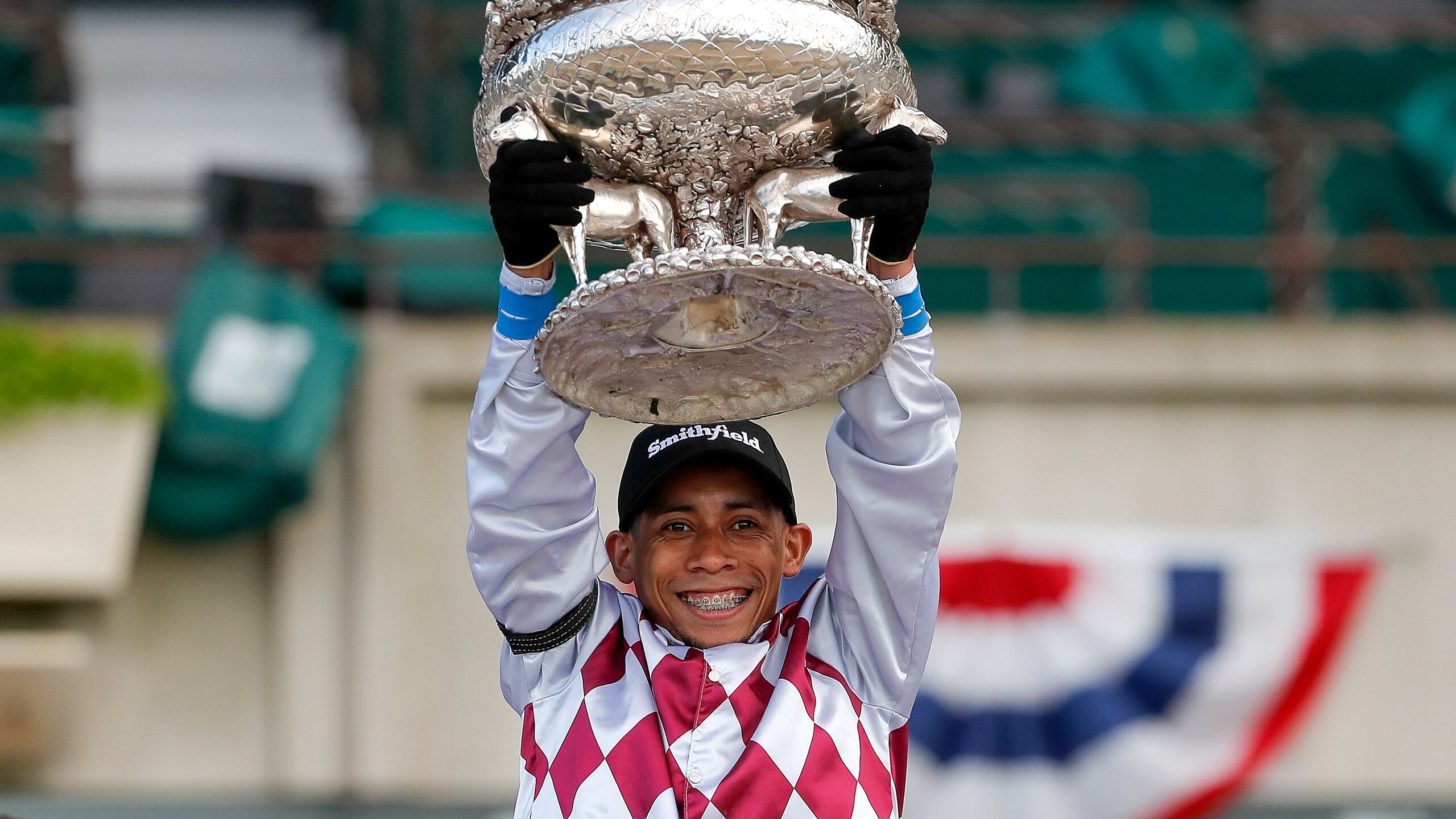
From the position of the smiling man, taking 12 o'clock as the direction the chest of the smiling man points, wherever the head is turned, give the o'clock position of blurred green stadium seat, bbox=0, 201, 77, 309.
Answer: The blurred green stadium seat is roughly at 5 o'clock from the smiling man.

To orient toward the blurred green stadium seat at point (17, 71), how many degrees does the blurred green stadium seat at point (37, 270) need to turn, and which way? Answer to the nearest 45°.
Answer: approximately 180°

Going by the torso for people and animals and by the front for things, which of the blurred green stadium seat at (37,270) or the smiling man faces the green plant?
the blurred green stadium seat

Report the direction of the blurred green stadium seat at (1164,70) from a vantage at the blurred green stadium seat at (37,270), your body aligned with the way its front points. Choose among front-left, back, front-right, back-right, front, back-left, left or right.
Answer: left

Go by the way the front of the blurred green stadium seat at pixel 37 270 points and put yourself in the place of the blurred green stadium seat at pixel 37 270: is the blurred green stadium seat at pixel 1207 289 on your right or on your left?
on your left

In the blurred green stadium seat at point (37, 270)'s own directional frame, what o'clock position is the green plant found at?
The green plant is roughly at 12 o'clock from the blurred green stadium seat.

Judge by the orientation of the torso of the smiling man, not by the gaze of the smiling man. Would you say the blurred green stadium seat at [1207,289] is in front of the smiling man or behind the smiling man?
behind

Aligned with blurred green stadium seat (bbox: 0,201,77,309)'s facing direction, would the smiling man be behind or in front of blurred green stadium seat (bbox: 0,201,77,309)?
in front

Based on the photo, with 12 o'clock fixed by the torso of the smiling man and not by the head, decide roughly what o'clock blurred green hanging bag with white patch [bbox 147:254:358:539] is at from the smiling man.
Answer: The blurred green hanging bag with white patch is roughly at 5 o'clock from the smiling man.

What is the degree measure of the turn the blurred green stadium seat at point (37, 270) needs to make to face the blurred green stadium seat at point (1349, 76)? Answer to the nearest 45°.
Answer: approximately 90° to its left

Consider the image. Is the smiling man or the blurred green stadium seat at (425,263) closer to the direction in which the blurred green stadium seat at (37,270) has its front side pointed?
the smiling man

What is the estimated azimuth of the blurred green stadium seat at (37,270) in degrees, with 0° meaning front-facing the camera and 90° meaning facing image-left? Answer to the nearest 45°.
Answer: approximately 0°

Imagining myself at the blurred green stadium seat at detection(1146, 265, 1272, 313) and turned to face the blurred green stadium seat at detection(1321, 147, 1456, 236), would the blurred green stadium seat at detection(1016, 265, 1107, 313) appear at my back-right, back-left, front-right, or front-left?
back-left
